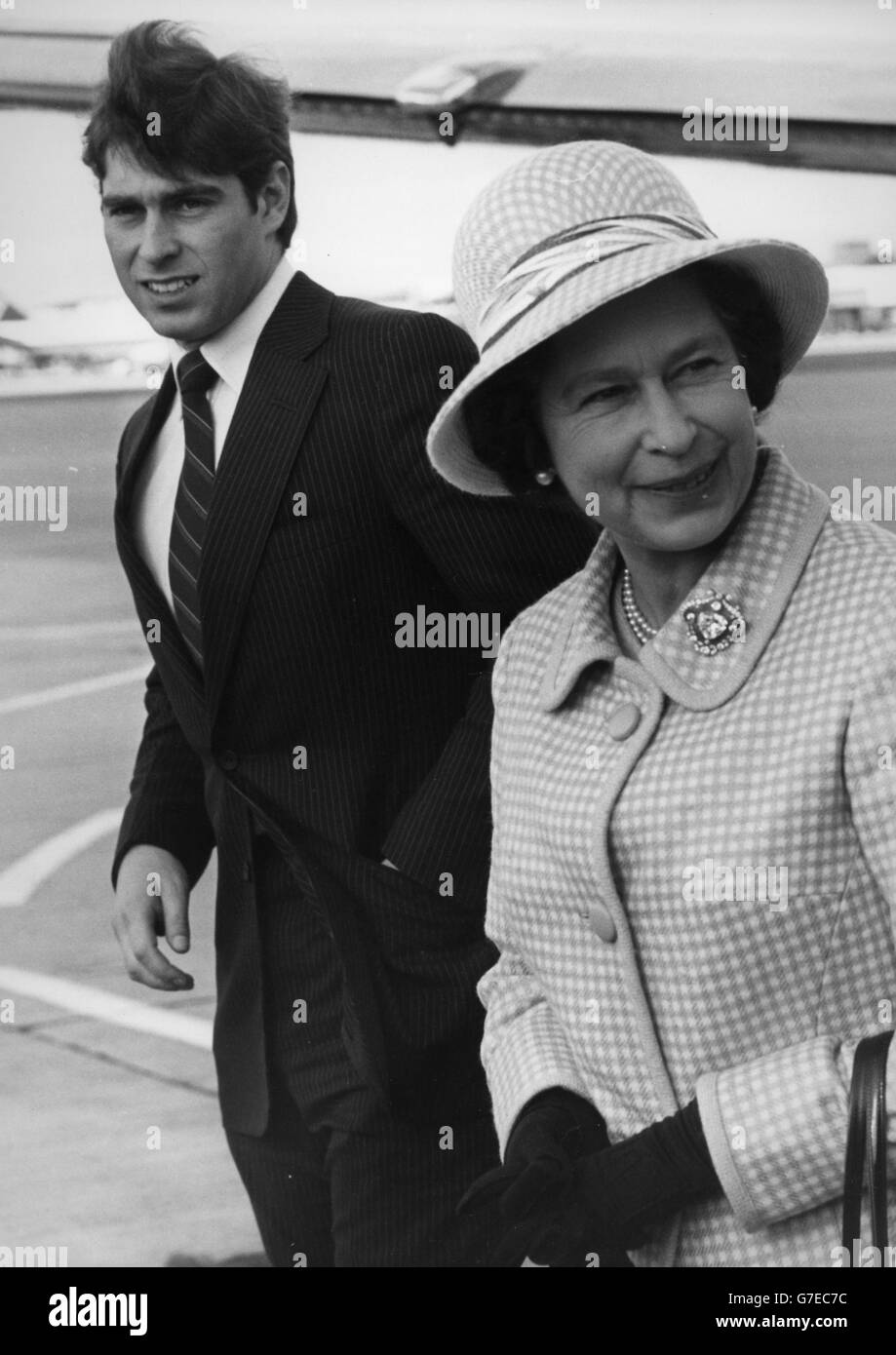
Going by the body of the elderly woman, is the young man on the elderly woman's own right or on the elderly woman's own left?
on the elderly woman's own right

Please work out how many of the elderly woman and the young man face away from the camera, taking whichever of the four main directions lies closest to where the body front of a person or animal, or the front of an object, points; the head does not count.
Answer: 0

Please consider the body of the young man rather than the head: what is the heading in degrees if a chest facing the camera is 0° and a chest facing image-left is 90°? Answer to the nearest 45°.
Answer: approximately 45°
